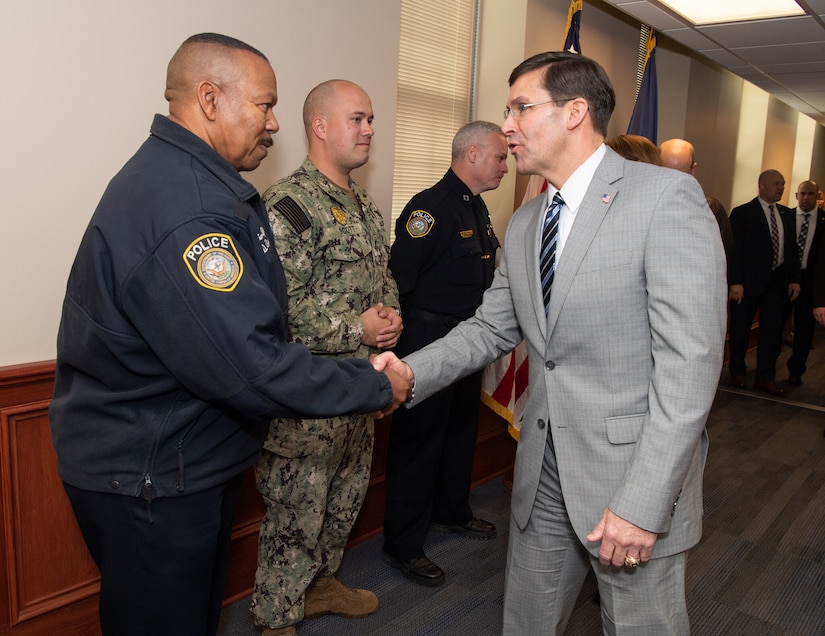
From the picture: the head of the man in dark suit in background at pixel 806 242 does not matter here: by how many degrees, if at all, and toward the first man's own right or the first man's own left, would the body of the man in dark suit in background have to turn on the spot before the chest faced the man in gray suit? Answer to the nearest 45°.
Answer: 0° — they already face them

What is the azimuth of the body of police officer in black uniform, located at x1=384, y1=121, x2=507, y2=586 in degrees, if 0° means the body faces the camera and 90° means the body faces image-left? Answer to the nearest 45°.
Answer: approximately 315°

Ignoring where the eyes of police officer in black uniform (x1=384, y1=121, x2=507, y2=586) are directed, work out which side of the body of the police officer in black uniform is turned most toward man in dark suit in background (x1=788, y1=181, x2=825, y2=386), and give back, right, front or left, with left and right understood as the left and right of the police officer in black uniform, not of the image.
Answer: left

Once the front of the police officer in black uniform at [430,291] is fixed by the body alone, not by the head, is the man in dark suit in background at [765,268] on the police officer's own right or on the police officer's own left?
on the police officer's own left

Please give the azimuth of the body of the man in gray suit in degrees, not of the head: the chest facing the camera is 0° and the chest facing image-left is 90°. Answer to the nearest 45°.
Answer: approximately 45°

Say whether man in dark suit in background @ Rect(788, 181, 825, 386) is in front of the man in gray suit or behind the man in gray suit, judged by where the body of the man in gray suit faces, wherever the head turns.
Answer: behind

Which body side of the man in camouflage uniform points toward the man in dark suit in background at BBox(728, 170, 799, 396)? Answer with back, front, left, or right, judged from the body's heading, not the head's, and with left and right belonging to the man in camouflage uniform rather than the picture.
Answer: left

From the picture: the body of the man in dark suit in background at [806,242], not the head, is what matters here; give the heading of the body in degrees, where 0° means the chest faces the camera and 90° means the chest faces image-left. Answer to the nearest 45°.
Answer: approximately 0°

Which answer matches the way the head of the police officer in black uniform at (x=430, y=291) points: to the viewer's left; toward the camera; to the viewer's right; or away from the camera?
to the viewer's right
